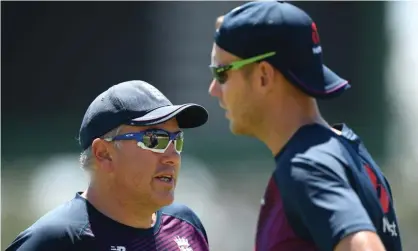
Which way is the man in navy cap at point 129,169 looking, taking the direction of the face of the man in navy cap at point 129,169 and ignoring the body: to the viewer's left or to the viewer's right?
to the viewer's right

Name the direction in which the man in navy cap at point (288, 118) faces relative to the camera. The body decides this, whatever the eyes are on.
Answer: to the viewer's left

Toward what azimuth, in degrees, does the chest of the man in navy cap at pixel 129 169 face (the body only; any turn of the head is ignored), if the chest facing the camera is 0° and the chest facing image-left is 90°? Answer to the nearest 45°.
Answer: approximately 315°

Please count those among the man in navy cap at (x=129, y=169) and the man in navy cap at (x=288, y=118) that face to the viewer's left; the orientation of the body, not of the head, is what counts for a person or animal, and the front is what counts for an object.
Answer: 1

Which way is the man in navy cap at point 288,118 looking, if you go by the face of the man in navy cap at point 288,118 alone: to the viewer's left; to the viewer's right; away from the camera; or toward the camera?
to the viewer's left

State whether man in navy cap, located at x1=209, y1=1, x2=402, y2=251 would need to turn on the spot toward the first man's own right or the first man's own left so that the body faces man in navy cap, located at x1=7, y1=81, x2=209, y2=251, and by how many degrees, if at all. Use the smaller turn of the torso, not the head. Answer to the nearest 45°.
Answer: approximately 45° to the first man's own right
